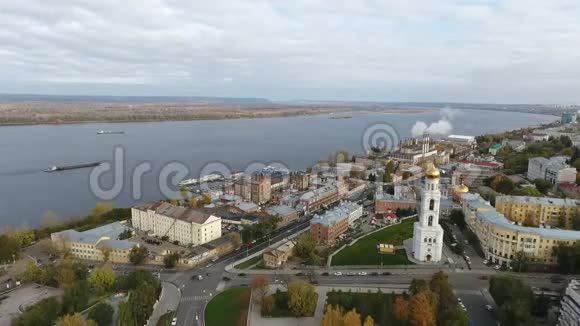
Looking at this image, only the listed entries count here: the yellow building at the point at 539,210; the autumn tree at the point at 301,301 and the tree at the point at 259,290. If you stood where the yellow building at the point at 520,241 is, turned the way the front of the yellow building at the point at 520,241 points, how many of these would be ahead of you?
2

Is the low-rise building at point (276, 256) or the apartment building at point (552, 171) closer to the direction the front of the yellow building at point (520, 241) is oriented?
the low-rise building

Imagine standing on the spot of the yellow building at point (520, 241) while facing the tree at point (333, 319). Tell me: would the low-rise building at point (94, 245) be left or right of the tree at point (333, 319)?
right

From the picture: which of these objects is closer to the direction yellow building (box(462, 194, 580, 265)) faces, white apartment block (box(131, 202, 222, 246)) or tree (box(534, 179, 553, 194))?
the white apartment block

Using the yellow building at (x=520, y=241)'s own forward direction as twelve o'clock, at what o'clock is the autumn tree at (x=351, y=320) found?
The autumn tree is roughly at 1 o'clock from the yellow building.

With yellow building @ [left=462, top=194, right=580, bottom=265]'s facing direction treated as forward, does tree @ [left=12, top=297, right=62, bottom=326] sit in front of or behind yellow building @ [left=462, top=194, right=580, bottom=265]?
in front

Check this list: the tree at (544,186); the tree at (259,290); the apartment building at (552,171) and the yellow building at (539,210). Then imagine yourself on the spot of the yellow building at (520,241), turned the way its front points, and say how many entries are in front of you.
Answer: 1

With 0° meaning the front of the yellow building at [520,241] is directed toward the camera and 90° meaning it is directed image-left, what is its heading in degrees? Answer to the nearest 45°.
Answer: approximately 45°

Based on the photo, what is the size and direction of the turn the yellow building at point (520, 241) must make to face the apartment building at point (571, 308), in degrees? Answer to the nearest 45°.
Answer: approximately 45° to its left

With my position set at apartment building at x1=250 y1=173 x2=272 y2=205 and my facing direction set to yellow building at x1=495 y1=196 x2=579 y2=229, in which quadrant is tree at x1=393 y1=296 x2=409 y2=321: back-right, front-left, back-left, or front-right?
front-right

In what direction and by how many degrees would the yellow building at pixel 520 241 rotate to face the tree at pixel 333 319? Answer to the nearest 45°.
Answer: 0° — it already faces it

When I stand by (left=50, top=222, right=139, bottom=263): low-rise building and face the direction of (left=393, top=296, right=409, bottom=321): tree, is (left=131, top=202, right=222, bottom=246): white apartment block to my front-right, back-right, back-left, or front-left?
front-left

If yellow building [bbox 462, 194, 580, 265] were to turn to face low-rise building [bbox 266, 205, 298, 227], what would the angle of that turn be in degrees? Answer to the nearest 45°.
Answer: approximately 45° to its right
